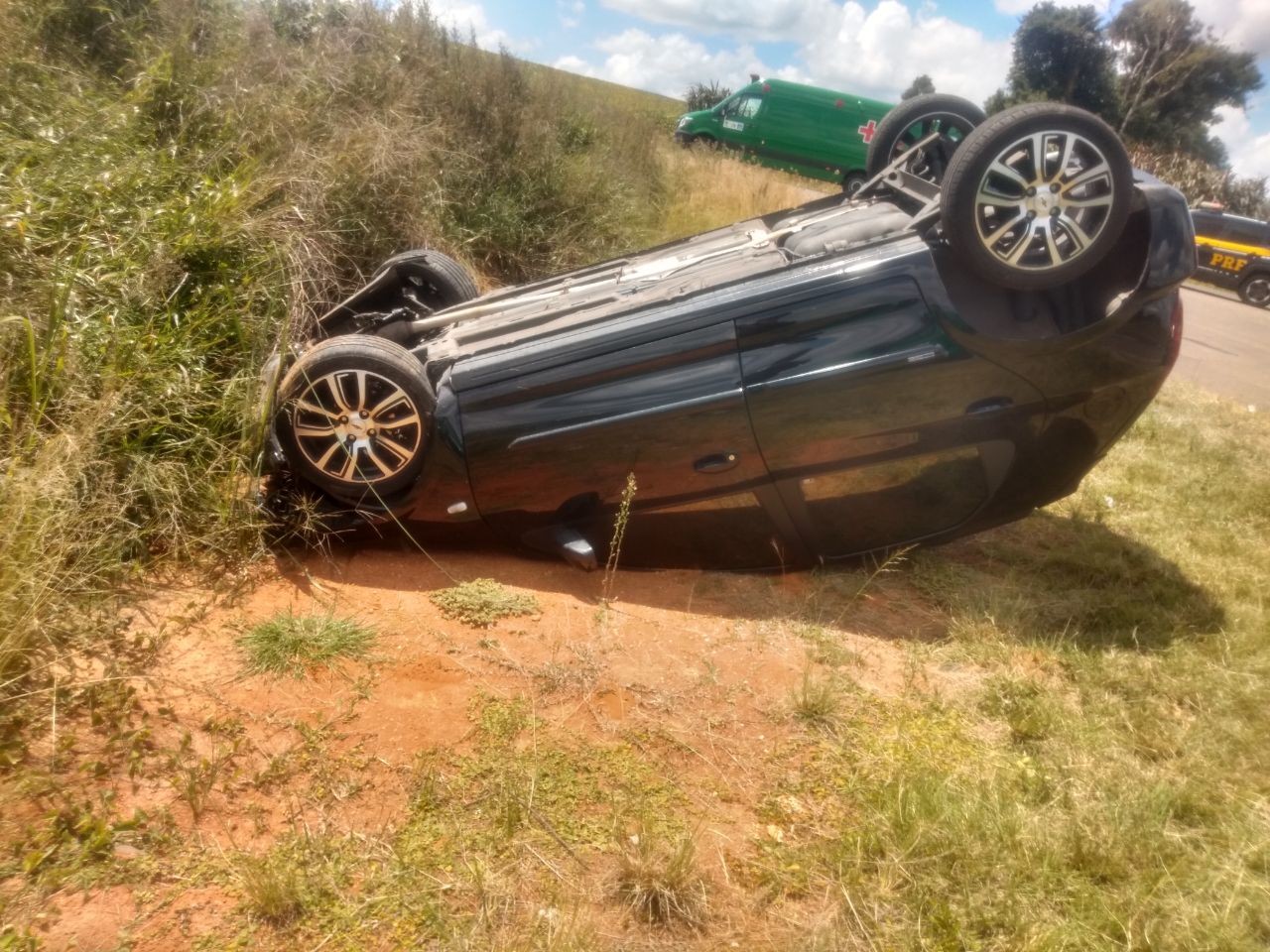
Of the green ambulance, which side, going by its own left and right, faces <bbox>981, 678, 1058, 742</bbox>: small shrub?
left

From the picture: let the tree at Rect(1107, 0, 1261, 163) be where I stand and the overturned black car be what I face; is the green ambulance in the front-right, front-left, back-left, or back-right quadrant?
front-right

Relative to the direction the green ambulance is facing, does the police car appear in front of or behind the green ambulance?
behind

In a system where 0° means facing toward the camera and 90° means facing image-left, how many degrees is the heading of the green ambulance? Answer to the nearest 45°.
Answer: approximately 90°

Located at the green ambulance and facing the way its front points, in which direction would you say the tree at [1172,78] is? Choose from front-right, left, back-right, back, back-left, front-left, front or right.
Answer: back-right

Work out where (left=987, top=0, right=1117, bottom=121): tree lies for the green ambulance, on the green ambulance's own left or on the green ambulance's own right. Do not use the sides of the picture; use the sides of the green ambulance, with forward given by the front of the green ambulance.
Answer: on the green ambulance's own right

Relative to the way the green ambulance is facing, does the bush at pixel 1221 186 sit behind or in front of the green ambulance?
behind

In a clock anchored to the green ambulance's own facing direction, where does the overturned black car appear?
The overturned black car is roughly at 9 o'clock from the green ambulance.

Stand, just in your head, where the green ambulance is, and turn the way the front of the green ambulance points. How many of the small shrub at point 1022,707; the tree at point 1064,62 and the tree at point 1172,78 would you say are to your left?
1
